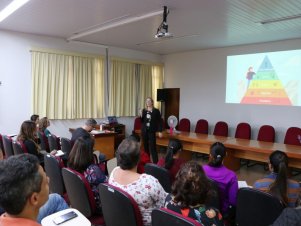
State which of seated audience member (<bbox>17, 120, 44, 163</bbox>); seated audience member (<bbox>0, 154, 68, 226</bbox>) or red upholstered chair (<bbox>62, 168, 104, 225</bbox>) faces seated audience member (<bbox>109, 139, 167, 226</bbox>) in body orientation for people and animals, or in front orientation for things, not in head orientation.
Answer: seated audience member (<bbox>0, 154, 68, 226</bbox>)

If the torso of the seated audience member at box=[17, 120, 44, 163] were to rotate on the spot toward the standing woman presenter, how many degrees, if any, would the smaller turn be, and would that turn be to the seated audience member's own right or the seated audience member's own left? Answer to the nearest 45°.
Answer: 0° — they already face them

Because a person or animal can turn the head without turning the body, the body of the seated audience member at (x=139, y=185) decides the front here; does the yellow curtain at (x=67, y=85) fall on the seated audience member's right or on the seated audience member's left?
on the seated audience member's left

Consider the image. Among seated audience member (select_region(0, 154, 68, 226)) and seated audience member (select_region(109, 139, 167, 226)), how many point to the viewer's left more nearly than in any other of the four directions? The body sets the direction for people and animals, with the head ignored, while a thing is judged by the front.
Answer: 0

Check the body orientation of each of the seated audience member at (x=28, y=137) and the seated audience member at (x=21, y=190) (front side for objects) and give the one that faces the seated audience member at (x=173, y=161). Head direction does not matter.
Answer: the seated audience member at (x=21, y=190)

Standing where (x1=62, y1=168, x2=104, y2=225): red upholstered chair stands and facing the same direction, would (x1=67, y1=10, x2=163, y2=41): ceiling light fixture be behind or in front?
in front

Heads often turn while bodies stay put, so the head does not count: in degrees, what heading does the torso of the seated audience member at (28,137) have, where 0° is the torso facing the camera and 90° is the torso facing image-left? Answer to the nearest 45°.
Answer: approximately 225°

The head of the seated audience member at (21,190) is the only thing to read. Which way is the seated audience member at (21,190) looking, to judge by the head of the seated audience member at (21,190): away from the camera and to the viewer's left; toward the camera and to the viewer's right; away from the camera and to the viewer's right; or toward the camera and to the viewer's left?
away from the camera and to the viewer's right

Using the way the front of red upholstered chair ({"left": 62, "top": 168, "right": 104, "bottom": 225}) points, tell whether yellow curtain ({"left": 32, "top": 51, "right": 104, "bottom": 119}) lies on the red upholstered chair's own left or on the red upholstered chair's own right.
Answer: on the red upholstered chair's own left

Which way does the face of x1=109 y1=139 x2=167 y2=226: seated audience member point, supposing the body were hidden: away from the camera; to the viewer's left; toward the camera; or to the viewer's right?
away from the camera

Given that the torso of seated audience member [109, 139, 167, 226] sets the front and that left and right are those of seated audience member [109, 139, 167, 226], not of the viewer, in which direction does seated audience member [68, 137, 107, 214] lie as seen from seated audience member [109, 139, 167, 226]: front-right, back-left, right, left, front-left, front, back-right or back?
left

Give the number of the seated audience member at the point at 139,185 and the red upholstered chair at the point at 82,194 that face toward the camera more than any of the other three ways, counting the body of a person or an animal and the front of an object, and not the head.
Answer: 0

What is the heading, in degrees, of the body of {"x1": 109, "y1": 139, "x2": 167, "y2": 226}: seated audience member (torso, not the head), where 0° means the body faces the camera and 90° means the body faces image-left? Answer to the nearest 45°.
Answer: approximately 225°

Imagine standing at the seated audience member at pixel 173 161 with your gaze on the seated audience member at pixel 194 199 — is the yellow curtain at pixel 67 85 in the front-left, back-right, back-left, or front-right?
back-right

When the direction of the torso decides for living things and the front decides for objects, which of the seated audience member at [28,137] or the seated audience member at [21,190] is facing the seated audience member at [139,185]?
the seated audience member at [21,190]

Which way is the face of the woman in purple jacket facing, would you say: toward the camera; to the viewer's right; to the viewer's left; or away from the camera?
away from the camera

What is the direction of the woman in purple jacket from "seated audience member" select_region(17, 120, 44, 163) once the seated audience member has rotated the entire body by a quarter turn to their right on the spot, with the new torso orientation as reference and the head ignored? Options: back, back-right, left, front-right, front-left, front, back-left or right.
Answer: front
